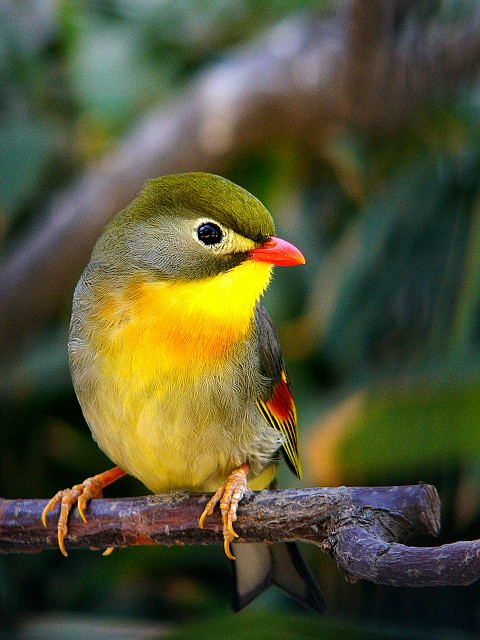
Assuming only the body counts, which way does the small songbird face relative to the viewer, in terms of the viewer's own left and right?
facing the viewer and to the left of the viewer
